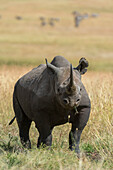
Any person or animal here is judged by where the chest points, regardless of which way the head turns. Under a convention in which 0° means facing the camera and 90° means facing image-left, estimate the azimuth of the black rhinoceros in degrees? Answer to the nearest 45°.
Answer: approximately 315°
